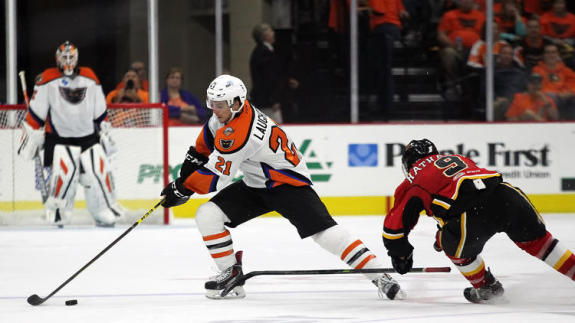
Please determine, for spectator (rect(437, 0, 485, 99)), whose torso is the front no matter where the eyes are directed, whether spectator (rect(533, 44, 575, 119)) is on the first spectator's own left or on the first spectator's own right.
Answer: on the first spectator's own left

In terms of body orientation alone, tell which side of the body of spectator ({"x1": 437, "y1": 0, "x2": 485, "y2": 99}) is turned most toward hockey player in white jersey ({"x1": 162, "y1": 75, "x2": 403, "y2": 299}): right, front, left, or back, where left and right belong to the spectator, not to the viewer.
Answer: front

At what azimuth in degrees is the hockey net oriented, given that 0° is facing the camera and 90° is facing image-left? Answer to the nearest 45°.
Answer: approximately 0°

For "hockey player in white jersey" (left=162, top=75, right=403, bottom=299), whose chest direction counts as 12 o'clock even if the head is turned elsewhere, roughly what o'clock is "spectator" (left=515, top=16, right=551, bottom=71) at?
The spectator is roughly at 4 o'clock from the hockey player in white jersey.

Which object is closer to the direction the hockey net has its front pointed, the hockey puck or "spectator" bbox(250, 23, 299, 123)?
the hockey puck

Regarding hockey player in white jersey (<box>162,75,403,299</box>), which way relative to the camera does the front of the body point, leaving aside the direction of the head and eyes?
to the viewer's left

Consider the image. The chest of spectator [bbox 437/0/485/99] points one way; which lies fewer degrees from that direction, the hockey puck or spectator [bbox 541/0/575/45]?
the hockey puck

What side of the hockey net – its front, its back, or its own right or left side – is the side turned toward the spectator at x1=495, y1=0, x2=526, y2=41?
left

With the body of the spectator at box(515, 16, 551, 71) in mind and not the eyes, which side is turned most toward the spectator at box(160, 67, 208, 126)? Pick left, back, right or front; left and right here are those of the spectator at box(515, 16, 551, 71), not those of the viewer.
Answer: right
